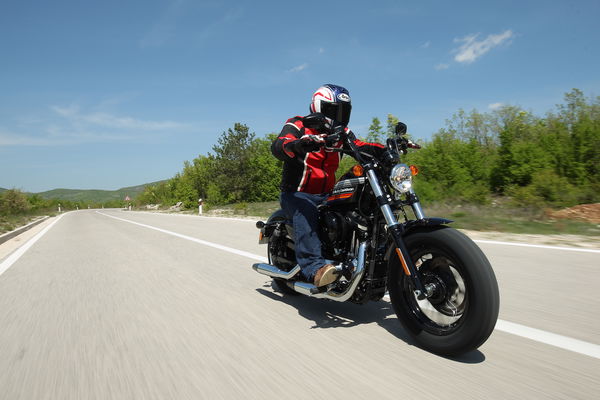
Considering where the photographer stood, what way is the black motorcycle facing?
facing the viewer and to the right of the viewer

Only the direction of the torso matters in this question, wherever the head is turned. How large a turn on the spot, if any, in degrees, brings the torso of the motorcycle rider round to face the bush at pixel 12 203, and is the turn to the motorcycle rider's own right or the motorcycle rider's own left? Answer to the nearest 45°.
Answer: approximately 180°

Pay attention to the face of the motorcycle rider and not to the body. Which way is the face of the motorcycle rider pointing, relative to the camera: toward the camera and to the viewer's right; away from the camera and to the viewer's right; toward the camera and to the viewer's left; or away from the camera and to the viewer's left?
toward the camera and to the viewer's right

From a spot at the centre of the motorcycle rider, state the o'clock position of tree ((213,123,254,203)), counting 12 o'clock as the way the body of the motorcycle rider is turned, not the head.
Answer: The tree is roughly at 7 o'clock from the motorcycle rider.

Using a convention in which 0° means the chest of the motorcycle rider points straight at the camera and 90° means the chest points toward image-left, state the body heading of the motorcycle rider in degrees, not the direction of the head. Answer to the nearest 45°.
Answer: approximately 315°
